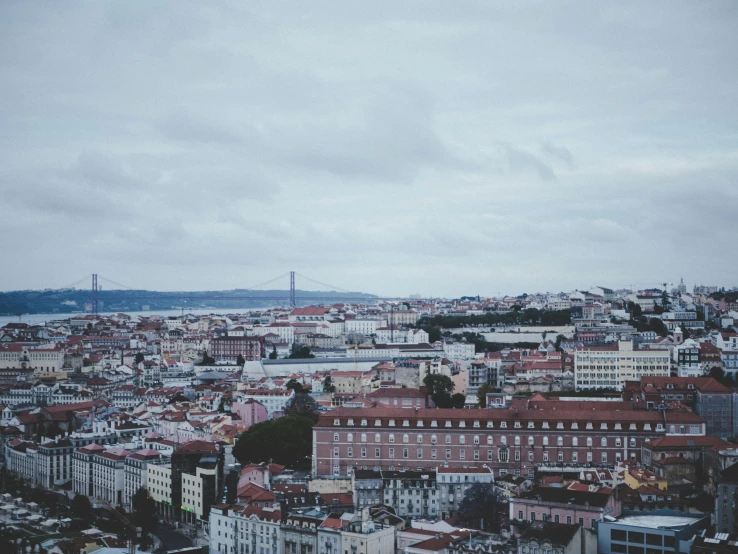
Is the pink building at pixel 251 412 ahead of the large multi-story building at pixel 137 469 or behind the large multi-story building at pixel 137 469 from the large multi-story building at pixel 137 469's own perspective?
behind

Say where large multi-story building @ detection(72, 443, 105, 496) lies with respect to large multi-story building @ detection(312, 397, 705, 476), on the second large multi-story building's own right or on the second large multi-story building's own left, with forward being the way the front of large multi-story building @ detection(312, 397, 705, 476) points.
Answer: on the second large multi-story building's own right

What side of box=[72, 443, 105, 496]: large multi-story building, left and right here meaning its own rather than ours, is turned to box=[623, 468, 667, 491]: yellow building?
left

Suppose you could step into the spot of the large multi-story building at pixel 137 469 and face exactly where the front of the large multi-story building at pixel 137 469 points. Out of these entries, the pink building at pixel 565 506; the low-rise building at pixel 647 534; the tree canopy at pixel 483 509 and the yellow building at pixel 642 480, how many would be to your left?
4

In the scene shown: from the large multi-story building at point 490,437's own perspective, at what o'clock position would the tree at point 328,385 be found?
The tree is roughly at 5 o'clock from the large multi-story building.

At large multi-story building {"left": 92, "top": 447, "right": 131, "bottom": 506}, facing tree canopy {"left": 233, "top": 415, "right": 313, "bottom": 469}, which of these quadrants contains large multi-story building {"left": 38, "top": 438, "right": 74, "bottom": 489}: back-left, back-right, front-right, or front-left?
back-left

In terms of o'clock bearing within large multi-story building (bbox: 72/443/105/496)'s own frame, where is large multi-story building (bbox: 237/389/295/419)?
large multi-story building (bbox: 237/389/295/419) is roughly at 6 o'clock from large multi-story building (bbox: 72/443/105/496).

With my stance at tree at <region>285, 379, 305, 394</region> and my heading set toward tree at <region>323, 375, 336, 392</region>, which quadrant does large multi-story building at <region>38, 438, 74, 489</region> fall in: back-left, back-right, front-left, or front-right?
back-right

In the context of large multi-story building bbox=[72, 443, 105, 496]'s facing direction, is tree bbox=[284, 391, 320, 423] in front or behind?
behind

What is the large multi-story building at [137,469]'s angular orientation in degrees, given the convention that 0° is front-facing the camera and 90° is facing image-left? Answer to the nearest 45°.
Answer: approximately 45°

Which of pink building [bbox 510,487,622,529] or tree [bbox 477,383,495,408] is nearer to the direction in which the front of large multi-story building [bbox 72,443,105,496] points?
the pink building
